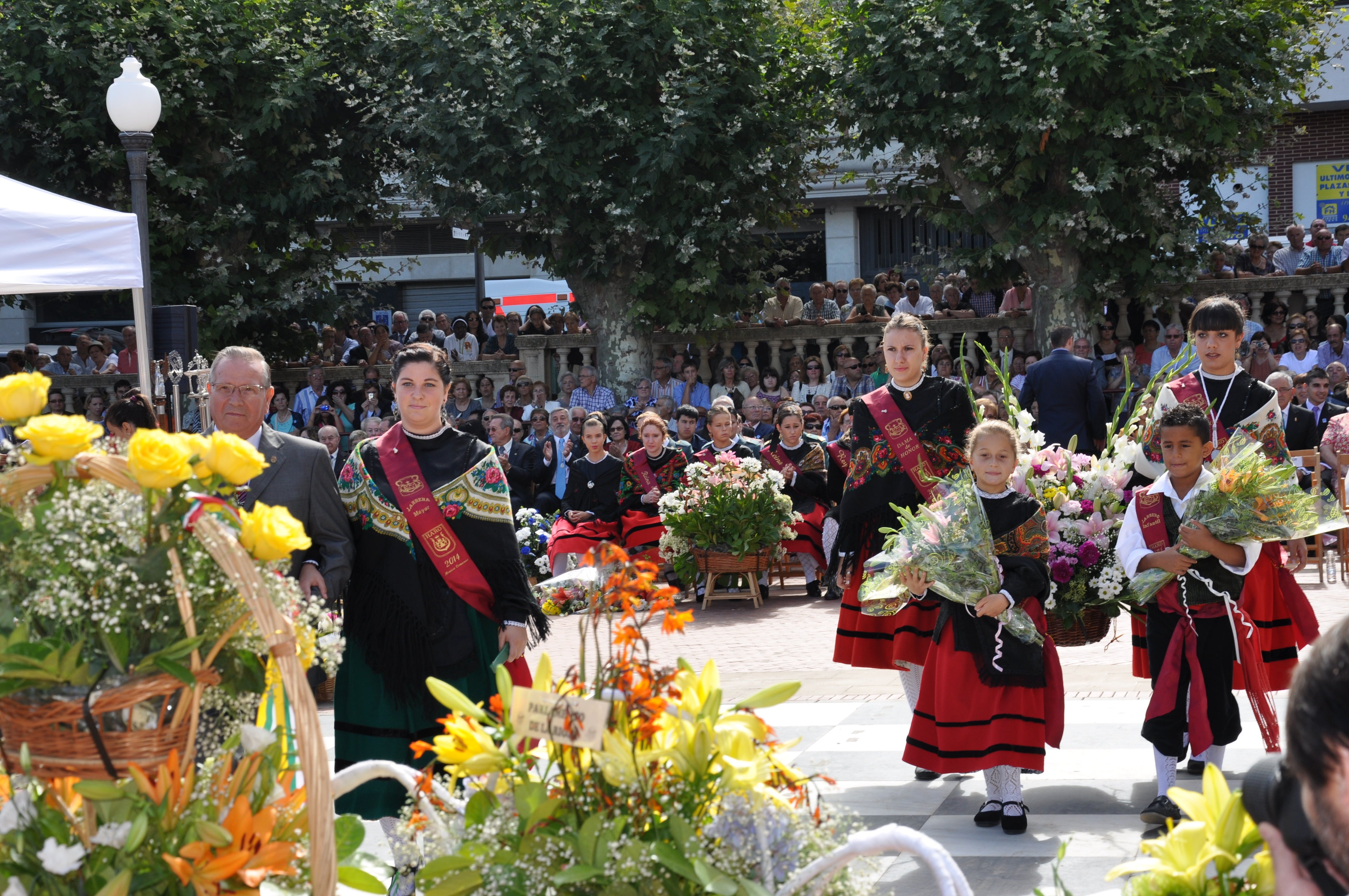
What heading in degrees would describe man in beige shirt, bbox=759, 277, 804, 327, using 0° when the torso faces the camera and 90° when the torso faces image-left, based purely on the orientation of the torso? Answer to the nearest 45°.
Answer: approximately 0°

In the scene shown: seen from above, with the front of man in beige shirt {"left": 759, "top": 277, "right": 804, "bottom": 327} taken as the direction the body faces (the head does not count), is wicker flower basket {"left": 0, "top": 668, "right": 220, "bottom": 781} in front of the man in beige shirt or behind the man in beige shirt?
in front

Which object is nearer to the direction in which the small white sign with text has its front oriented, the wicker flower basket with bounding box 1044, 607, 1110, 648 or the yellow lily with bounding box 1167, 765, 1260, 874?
the yellow lily

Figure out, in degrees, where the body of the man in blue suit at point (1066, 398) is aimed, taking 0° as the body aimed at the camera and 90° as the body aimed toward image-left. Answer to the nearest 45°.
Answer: approximately 180°

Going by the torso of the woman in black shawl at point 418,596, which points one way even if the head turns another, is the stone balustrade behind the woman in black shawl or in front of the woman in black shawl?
behind

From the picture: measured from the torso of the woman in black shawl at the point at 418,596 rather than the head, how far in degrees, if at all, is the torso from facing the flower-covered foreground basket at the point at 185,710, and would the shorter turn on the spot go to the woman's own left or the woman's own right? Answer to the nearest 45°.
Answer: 0° — they already face it

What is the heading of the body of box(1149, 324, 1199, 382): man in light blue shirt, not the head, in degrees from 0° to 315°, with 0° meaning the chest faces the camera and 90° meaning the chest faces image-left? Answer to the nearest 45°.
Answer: approximately 0°
